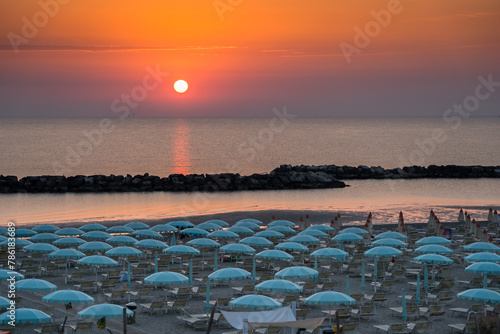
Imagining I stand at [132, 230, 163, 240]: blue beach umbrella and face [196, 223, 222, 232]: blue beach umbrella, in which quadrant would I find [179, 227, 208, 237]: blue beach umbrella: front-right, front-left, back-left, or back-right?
front-right

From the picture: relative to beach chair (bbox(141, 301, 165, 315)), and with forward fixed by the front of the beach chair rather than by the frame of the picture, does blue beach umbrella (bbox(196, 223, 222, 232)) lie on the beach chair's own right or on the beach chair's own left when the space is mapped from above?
on the beach chair's own right

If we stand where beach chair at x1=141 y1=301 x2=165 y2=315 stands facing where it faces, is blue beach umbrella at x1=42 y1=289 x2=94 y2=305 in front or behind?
in front
